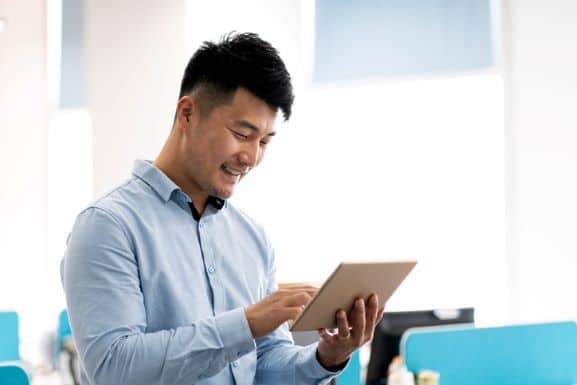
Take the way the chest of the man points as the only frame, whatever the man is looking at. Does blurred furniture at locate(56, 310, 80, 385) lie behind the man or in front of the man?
behind

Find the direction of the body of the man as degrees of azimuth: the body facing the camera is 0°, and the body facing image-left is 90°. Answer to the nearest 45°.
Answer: approximately 315°

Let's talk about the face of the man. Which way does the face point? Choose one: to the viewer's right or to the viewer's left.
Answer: to the viewer's right

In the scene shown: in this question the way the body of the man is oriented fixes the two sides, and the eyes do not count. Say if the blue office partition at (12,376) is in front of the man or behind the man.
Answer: behind

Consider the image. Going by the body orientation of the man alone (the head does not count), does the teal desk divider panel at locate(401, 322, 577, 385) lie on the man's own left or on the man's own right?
on the man's own left

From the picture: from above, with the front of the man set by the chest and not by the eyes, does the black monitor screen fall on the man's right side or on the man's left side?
on the man's left side
